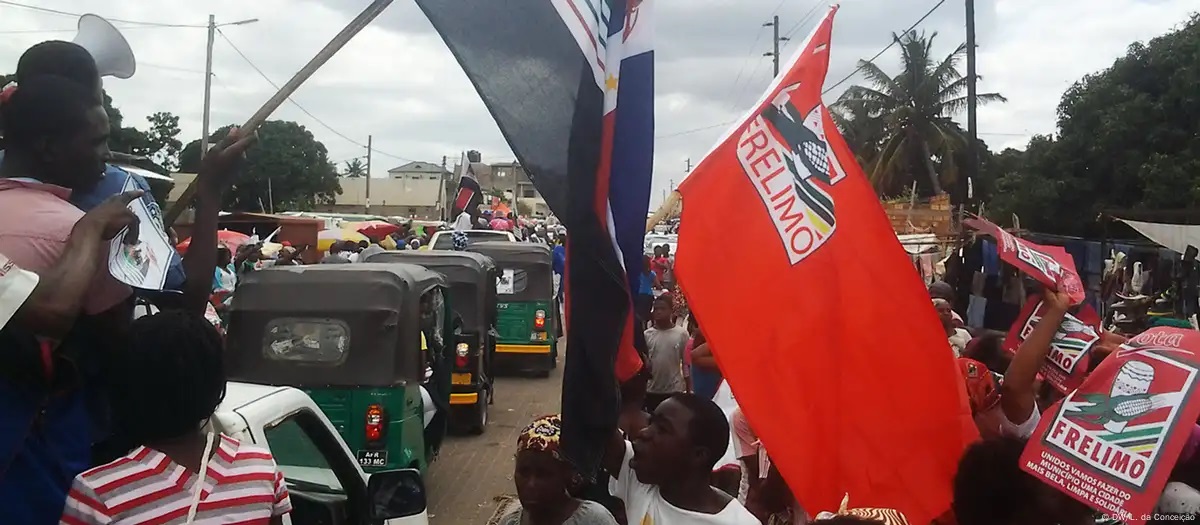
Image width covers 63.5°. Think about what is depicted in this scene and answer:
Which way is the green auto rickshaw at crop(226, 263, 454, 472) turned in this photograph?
away from the camera

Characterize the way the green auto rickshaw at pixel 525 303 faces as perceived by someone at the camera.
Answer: facing away from the viewer

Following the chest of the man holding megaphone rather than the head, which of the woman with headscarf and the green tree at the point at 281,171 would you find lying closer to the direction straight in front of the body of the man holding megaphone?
the woman with headscarf

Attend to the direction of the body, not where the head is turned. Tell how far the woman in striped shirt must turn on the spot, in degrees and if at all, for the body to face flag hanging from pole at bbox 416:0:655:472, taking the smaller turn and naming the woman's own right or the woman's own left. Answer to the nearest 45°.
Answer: approximately 90° to the woman's own right

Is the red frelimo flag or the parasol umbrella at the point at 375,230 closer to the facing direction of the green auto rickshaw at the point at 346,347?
the parasol umbrella

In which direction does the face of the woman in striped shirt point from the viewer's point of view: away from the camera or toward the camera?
away from the camera

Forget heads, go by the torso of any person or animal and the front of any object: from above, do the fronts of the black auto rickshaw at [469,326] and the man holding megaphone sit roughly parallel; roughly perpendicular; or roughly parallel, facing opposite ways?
roughly perpendicular

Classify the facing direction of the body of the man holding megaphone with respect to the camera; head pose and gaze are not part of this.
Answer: to the viewer's right

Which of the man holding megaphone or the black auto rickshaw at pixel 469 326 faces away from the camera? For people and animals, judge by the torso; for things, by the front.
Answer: the black auto rickshaw

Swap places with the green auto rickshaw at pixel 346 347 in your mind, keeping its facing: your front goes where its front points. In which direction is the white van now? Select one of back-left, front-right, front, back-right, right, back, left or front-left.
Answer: back

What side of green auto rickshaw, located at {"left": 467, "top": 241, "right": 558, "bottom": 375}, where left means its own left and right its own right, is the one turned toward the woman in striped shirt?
back

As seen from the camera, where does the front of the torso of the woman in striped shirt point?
away from the camera

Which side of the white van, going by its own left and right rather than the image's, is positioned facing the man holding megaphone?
back

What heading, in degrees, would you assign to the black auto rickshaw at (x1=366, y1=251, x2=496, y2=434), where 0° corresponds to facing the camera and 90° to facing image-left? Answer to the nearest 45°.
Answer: approximately 180°
